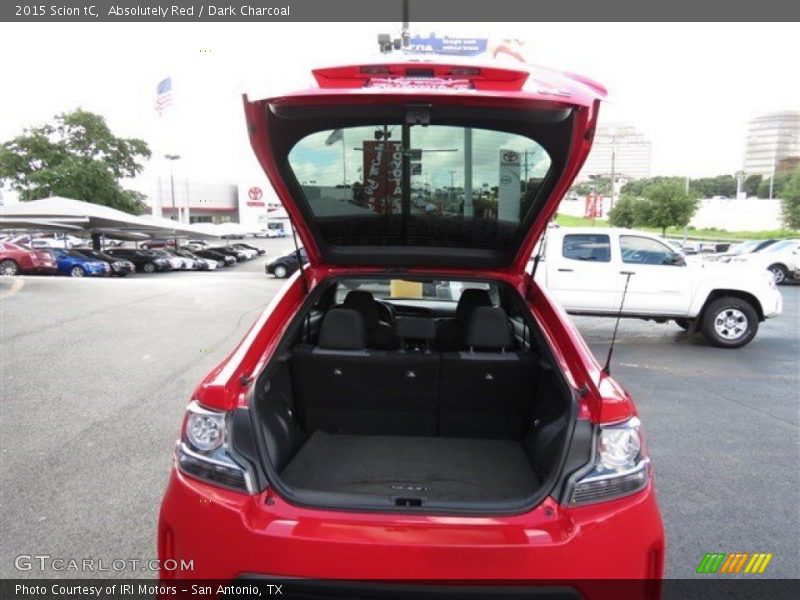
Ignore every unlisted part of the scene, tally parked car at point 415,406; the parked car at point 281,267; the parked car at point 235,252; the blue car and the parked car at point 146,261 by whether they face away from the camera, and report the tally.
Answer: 1

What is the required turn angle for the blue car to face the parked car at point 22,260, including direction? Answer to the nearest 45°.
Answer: approximately 90° to its right

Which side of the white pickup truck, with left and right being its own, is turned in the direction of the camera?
right

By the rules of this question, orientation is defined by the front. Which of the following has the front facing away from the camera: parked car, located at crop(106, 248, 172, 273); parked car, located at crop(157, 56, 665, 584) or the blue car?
parked car, located at crop(157, 56, 665, 584)

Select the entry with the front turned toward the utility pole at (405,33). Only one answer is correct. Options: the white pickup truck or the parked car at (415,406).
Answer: the parked car

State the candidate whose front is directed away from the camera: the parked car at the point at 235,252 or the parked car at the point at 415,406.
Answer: the parked car at the point at 415,406

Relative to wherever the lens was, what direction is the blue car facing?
facing the viewer and to the right of the viewer

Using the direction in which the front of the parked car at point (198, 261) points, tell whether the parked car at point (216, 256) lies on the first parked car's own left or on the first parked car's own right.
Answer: on the first parked car's own left

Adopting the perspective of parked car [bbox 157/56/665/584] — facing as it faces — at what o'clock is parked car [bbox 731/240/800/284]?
parked car [bbox 731/240/800/284] is roughly at 1 o'clock from parked car [bbox 157/56/665/584].
